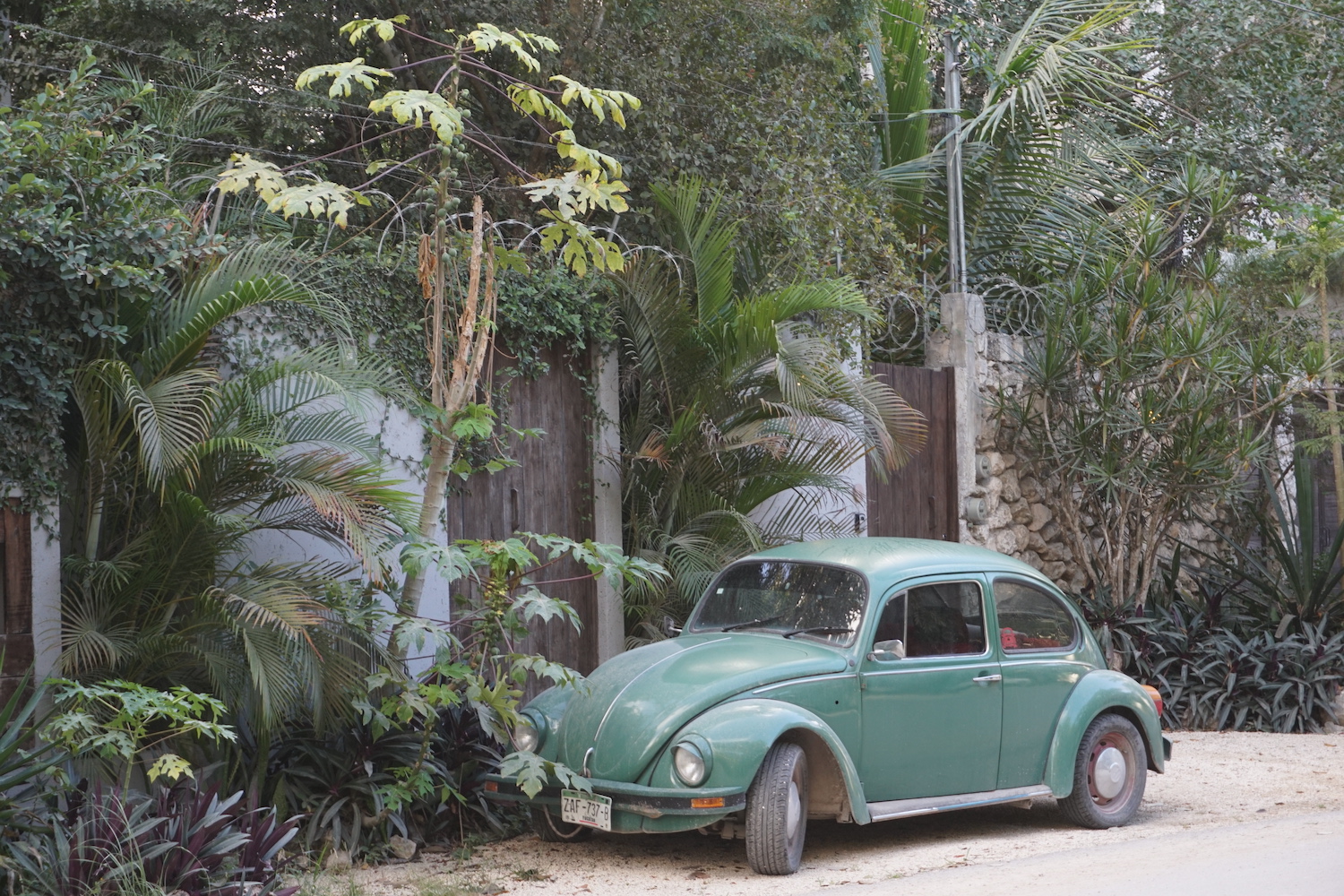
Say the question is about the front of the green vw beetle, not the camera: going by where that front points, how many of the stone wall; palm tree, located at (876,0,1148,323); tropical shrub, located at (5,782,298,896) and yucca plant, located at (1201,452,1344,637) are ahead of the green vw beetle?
1

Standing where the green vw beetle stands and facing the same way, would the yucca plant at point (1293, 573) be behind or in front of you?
behind

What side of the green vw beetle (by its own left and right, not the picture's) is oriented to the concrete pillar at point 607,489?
right

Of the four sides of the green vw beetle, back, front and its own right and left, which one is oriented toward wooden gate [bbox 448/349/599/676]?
right

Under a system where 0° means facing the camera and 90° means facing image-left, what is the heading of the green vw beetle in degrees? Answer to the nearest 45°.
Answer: approximately 45°

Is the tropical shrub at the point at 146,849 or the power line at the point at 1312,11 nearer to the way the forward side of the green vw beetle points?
the tropical shrub

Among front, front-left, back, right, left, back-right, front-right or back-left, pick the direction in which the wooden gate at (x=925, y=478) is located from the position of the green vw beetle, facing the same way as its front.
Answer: back-right

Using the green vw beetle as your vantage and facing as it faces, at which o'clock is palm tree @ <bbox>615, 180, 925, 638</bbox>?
The palm tree is roughly at 4 o'clock from the green vw beetle.

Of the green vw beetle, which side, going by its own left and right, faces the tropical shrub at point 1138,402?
back

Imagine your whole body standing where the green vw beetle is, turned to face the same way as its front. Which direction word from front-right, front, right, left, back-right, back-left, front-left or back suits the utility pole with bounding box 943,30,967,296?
back-right

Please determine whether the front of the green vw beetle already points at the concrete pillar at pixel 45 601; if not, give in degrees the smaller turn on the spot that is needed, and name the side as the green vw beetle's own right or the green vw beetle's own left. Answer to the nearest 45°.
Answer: approximately 45° to the green vw beetle's own right

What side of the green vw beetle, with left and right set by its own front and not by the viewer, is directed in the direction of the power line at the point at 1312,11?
back

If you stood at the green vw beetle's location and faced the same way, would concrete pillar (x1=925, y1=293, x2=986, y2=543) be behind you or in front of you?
behind

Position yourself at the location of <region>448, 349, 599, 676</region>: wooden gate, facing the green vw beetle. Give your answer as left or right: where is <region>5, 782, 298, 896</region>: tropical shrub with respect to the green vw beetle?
right
